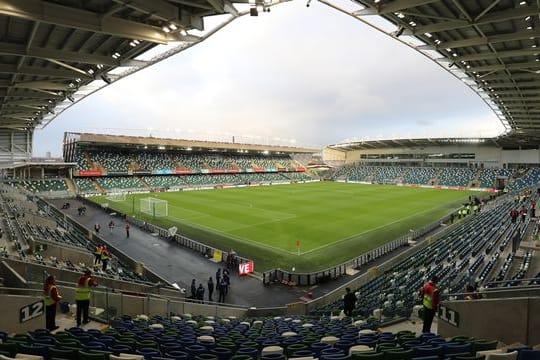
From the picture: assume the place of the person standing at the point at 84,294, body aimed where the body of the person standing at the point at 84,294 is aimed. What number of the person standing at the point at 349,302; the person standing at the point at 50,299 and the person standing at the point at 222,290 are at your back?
1
